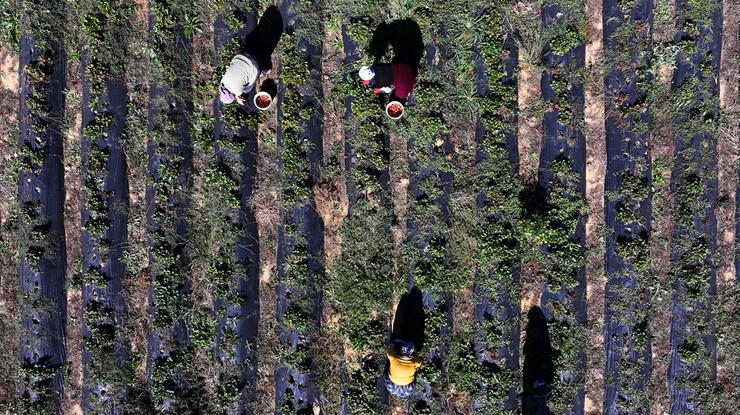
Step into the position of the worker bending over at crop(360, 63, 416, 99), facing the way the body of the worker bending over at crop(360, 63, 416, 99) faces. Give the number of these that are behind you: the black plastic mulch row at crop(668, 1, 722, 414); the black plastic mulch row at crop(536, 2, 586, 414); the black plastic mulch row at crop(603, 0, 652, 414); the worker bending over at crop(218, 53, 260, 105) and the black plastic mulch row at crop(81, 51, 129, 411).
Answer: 3

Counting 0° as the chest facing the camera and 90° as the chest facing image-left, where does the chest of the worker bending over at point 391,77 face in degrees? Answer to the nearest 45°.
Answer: approximately 90°

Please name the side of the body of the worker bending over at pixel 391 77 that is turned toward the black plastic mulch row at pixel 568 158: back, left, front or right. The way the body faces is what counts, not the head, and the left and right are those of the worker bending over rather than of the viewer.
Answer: back

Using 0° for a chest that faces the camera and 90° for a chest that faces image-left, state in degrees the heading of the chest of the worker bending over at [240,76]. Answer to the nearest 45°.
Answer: approximately 45°

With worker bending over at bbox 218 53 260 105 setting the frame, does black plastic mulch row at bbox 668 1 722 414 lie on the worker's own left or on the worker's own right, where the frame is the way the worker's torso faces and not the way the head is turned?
on the worker's own left

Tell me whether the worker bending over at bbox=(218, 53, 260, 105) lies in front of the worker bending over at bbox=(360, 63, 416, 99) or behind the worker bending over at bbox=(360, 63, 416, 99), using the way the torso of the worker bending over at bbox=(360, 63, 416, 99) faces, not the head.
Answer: in front

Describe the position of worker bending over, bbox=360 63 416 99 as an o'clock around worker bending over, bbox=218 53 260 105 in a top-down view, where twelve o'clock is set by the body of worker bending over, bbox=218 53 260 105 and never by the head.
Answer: worker bending over, bbox=360 63 416 99 is roughly at 8 o'clock from worker bending over, bbox=218 53 260 105.

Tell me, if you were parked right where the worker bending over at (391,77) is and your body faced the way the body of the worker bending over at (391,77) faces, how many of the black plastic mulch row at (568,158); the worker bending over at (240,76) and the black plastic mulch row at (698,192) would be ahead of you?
1

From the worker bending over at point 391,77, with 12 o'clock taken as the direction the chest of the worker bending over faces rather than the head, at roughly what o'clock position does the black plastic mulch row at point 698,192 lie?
The black plastic mulch row is roughly at 6 o'clock from the worker bending over.

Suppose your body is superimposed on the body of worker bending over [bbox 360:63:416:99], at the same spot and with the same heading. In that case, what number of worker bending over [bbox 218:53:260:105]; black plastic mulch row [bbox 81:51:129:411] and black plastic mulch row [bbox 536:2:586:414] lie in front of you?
2

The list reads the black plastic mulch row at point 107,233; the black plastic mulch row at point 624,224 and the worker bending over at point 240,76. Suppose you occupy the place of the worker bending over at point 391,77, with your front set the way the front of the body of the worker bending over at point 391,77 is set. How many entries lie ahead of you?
2

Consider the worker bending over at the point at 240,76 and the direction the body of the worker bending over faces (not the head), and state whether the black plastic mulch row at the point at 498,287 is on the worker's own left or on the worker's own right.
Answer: on the worker's own left

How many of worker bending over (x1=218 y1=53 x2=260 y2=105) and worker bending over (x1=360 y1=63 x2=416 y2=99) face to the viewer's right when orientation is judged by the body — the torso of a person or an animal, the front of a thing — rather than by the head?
0
